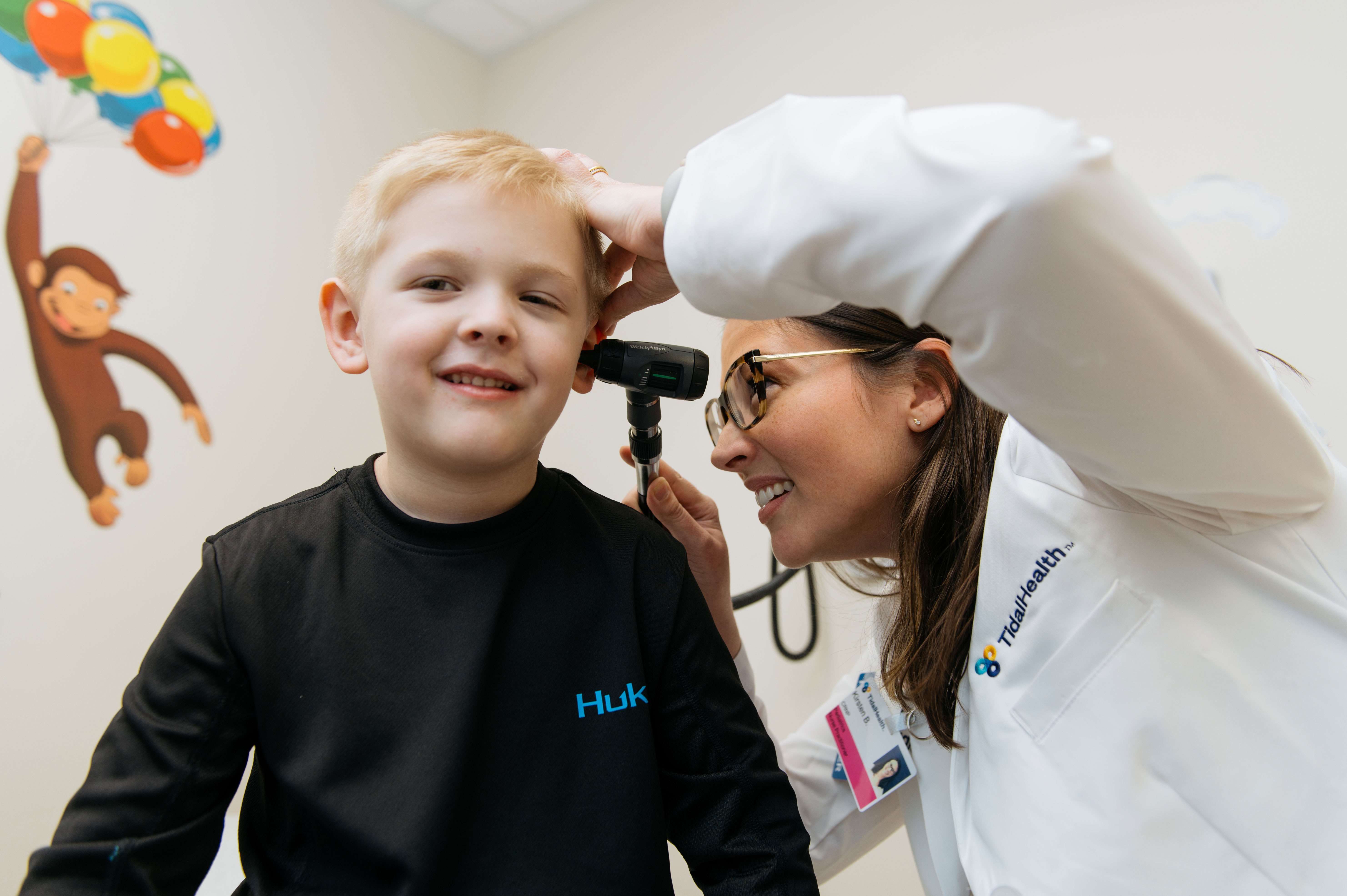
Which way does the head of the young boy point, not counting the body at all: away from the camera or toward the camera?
toward the camera

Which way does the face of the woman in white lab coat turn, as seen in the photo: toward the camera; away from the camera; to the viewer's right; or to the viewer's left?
to the viewer's left

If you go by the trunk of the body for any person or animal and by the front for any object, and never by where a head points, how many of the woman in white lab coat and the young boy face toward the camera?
1

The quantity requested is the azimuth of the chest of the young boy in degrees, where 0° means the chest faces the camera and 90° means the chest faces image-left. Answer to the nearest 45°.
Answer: approximately 0°

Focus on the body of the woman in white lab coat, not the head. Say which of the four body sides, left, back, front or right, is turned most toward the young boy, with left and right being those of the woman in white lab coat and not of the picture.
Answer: front

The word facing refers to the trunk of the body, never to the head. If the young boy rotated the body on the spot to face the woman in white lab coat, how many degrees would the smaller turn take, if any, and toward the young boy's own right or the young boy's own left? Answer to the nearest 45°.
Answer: approximately 45° to the young boy's own left

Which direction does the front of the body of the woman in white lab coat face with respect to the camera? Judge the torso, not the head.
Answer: to the viewer's left
